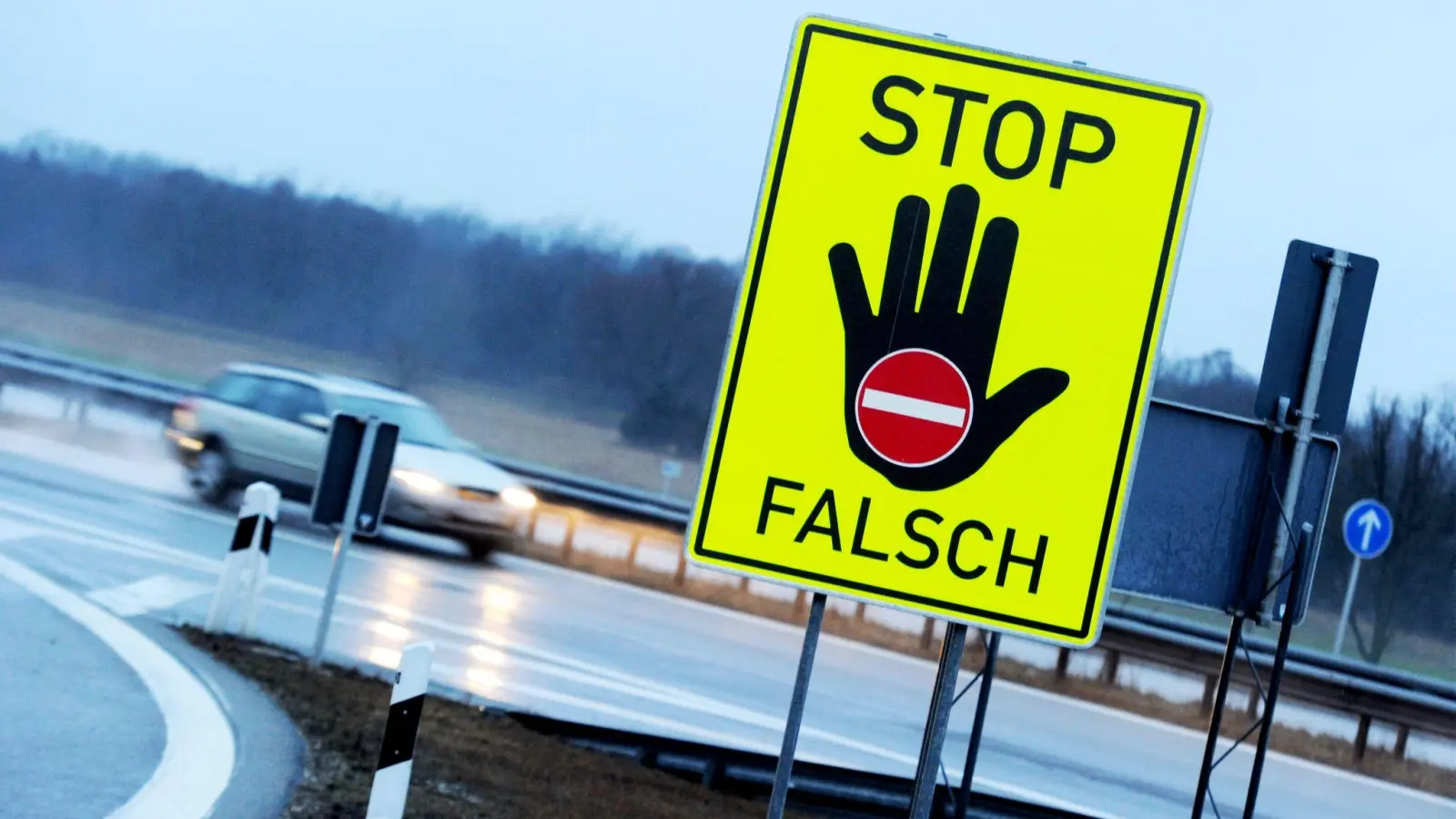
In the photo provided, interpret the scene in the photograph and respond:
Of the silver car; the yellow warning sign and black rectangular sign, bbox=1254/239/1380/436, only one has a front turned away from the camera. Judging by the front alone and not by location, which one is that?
the black rectangular sign

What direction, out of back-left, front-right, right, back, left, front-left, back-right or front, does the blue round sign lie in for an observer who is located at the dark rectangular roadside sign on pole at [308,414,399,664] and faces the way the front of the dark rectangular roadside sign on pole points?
front-right

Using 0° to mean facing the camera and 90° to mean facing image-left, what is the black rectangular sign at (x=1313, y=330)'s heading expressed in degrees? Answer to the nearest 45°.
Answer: approximately 180°

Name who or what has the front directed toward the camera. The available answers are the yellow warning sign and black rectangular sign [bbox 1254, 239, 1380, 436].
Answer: the yellow warning sign

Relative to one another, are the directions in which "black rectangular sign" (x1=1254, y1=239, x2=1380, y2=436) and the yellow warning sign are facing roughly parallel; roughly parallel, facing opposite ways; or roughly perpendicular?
roughly parallel, facing opposite ways

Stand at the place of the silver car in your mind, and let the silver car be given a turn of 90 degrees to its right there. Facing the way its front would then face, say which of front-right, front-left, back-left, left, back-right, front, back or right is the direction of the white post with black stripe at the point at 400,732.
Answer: front-left

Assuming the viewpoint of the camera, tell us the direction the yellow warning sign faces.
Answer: facing the viewer

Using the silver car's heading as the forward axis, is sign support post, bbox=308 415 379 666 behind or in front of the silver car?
in front

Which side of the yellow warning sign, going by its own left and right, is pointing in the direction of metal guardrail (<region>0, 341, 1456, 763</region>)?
back

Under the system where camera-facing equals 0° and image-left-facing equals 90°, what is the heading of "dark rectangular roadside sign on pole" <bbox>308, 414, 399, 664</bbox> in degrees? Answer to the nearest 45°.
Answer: approximately 180°

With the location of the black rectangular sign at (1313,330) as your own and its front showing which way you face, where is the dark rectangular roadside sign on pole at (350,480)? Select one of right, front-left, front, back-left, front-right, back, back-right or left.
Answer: left

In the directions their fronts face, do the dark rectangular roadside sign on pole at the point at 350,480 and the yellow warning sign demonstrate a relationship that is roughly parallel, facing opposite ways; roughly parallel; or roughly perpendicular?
roughly parallel, facing opposite ways

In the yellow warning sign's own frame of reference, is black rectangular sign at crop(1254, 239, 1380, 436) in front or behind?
behind

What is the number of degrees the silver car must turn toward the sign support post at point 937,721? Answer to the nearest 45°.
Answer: approximately 45° to its right

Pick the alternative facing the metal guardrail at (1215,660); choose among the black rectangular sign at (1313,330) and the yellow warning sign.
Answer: the black rectangular sign

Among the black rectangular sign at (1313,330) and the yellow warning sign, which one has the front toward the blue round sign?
the black rectangular sign

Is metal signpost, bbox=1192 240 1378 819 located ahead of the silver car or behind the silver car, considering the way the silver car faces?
ahead
